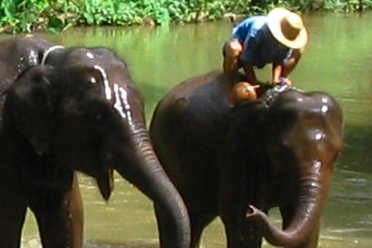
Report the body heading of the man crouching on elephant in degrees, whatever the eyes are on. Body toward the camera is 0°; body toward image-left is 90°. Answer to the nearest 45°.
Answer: approximately 315°

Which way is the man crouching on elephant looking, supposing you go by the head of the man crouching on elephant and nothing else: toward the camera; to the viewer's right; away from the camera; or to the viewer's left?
to the viewer's right
